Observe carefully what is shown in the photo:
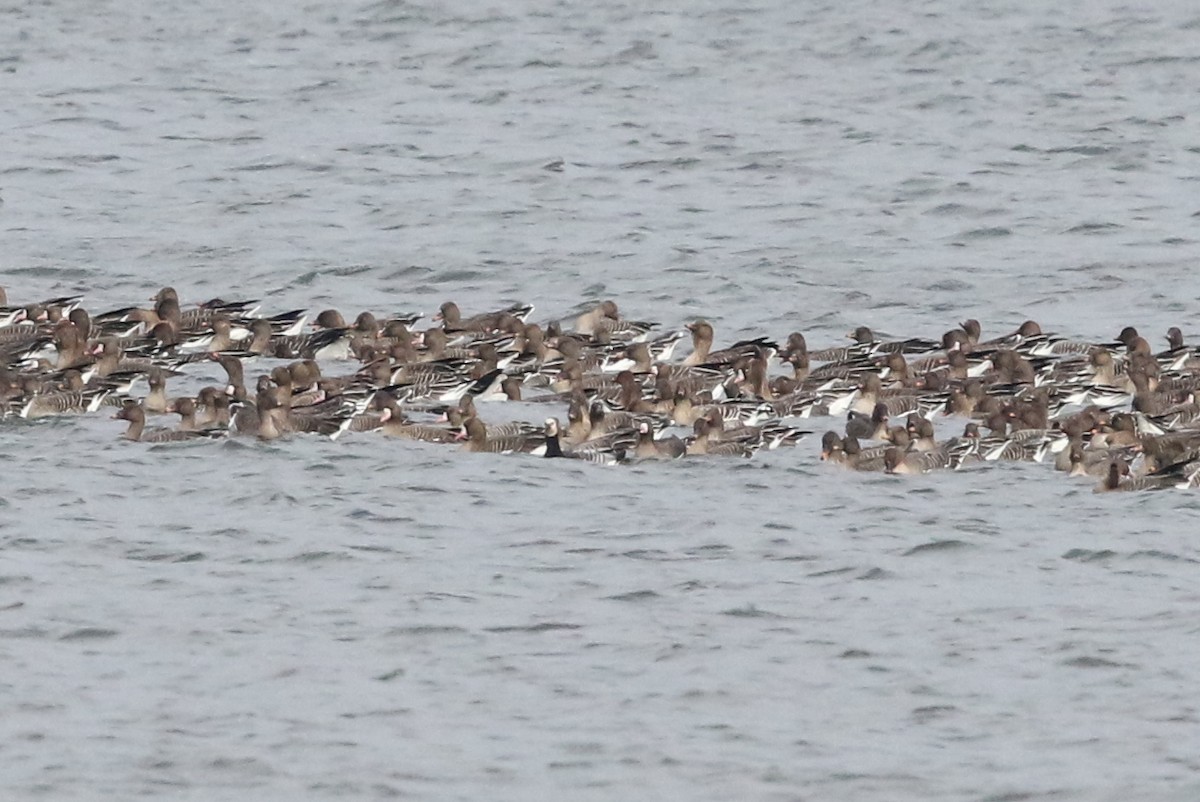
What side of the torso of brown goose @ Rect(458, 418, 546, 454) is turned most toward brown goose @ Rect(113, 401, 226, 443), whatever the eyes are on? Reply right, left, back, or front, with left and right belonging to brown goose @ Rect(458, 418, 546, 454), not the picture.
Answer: front

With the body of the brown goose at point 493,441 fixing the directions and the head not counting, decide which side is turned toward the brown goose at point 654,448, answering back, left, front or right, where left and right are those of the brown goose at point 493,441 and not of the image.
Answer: back

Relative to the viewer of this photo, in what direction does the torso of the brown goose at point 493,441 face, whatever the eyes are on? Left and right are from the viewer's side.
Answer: facing to the left of the viewer

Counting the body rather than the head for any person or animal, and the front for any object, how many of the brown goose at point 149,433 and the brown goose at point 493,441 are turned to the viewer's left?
2

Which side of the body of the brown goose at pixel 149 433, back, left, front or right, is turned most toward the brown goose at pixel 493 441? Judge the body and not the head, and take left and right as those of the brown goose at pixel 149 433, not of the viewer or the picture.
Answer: back

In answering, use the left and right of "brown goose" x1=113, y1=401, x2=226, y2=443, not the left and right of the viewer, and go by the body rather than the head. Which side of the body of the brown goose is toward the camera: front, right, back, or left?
left
